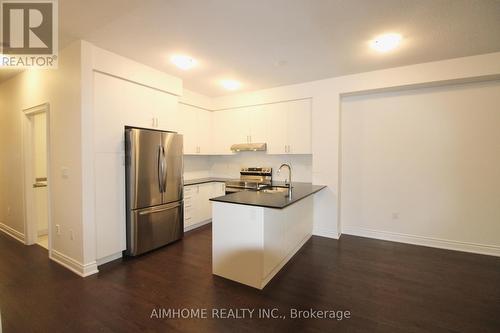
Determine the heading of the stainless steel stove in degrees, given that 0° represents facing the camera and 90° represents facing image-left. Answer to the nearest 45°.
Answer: approximately 45°

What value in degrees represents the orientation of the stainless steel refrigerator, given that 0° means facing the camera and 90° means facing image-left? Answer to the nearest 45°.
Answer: approximately 315°

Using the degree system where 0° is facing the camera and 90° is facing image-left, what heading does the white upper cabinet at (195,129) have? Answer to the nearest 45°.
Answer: approximately 315°

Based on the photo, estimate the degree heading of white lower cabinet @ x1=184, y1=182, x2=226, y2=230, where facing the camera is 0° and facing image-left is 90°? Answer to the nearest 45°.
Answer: approximately 315°

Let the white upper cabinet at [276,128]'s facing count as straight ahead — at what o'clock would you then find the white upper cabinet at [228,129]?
the white upper cabinet at [228,129] is roughly at 4 o'clock from the white upper cabinet at [276,128].

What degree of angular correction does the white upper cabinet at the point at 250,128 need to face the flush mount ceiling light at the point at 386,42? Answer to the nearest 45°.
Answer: approximately 90° to its left

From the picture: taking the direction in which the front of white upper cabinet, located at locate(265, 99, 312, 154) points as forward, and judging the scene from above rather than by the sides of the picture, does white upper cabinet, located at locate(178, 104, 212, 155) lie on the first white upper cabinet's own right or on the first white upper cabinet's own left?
on the first white upper cabinet's own right

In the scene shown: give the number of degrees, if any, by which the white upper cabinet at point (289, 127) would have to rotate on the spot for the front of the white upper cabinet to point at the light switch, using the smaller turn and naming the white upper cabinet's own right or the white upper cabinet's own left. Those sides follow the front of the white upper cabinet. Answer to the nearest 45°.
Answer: approximately 45° to the white upper cabinet's own right

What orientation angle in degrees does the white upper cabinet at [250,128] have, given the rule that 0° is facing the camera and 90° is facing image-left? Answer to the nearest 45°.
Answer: approximately 45°
